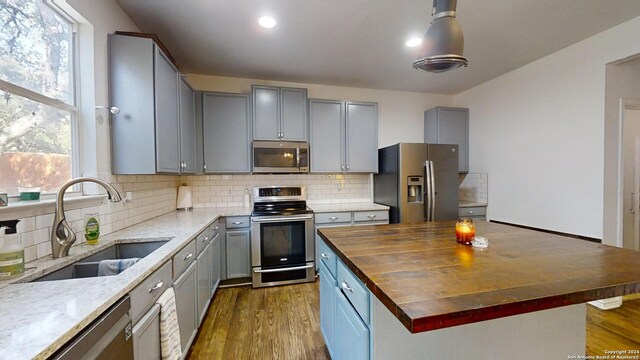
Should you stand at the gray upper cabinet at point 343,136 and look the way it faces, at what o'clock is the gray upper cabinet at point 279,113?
the gray upper cabinet at point 279,113 is roughly at 2 o'clock from the gray upper cabinet at point 343,136.

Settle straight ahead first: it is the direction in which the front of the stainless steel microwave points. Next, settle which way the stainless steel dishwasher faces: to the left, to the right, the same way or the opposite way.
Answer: to the left

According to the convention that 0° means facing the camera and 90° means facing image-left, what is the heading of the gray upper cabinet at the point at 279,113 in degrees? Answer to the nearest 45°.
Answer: approximately 0°

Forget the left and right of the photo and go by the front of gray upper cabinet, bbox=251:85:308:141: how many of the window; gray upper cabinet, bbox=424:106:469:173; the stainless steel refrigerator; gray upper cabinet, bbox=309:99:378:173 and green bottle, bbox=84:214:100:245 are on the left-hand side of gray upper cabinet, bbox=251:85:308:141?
3

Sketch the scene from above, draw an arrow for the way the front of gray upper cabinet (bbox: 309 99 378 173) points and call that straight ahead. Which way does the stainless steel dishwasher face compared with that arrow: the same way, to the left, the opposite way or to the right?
to the left

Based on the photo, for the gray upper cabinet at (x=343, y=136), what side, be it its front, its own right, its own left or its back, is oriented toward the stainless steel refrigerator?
left

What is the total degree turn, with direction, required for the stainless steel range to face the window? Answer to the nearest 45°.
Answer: approximately 45° to its right

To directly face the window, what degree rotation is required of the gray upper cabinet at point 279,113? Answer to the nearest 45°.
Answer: approximately 45° to its right
